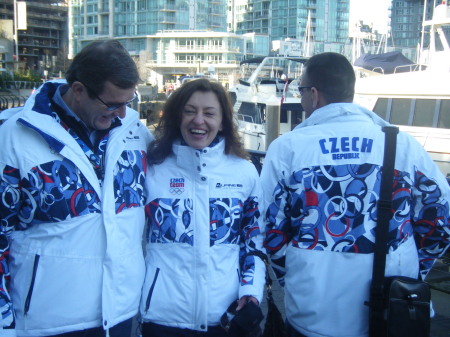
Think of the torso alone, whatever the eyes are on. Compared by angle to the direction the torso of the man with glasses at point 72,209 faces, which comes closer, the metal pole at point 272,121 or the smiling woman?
the smiling woman

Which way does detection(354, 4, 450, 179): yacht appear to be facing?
to the viewer's left

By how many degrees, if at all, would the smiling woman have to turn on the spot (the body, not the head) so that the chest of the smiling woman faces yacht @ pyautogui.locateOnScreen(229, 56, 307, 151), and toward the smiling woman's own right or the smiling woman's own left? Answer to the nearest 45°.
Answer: approximately 180°

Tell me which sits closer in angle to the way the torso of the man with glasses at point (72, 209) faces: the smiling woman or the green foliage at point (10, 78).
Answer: the smiling woman

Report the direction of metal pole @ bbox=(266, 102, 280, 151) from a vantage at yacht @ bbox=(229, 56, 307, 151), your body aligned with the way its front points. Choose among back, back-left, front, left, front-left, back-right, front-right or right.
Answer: back-left

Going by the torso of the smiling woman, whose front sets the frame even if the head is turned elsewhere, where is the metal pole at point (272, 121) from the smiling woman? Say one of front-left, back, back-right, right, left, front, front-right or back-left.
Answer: back

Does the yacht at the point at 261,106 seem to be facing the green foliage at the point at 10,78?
yes

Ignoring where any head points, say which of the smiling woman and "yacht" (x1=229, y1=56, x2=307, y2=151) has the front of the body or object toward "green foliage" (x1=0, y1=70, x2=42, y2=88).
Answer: the yacht

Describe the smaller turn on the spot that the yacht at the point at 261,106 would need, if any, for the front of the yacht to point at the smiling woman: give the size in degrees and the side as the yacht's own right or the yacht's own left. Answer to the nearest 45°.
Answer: approximately 135° to the yacht's own left

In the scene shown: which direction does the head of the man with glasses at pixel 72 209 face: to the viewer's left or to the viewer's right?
to the viewer's right
